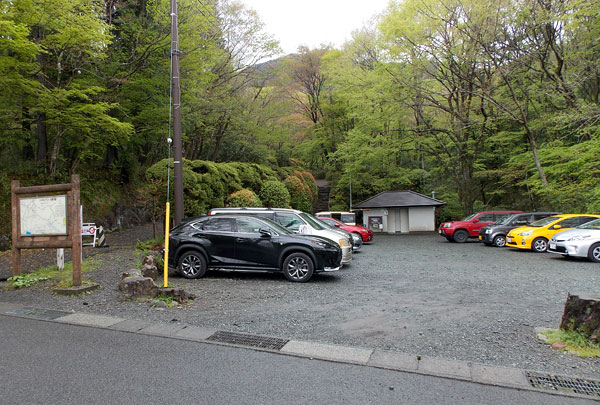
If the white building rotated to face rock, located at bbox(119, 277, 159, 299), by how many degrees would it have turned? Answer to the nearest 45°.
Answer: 0° — it already faces it

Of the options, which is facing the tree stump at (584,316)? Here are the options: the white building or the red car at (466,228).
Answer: the white building

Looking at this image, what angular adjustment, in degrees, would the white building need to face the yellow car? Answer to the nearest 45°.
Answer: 0° — it already faces it

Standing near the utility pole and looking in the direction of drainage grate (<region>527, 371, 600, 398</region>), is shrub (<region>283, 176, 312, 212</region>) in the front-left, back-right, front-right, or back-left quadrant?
back-left

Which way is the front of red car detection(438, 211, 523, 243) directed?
to the viewer's left

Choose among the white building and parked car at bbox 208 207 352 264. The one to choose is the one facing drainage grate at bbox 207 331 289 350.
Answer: the white building

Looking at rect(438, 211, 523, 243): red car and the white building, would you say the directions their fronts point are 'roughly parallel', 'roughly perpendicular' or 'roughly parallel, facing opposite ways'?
roughly perpendicular

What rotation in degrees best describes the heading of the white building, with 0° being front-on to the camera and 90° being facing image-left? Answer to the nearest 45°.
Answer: approximately 0°

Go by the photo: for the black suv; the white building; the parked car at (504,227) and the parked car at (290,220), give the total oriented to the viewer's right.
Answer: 2

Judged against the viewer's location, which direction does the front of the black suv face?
facing to the right of the viewer

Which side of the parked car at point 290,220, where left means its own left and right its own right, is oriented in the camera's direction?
right

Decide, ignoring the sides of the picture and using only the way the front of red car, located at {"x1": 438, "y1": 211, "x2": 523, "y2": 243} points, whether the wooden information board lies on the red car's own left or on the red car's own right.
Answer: on the red car's own left

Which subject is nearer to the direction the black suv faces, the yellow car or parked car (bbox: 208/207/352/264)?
the yellow car
